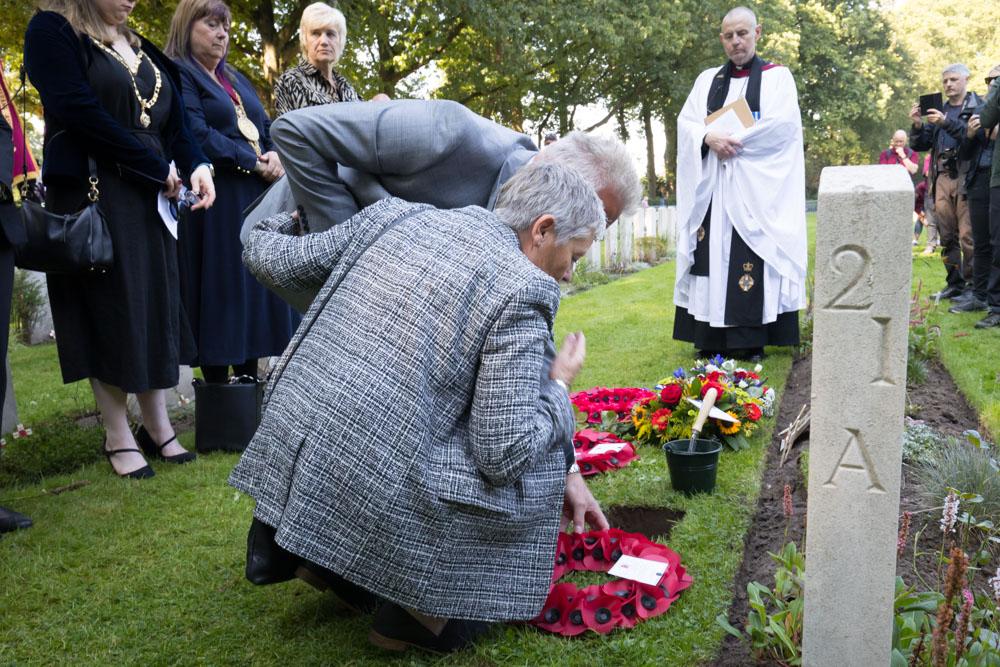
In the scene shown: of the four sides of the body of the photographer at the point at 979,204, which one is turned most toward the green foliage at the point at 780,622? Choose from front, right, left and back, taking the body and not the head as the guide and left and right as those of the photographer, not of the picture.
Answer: left

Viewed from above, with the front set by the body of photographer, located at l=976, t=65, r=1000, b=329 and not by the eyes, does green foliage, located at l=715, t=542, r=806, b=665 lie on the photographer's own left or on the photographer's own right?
on the photographer's own left

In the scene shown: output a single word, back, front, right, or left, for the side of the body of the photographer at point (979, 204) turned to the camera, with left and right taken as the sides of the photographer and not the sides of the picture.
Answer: left

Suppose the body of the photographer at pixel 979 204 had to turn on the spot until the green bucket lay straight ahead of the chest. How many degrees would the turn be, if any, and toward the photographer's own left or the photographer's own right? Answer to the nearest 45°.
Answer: approximately 90° to the photographer's own left

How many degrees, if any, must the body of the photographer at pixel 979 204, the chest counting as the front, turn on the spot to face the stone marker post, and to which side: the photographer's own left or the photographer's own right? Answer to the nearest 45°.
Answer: approximately 90° to the photographer's own left

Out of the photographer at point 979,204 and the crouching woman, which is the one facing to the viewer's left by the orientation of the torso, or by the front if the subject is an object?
the photographer

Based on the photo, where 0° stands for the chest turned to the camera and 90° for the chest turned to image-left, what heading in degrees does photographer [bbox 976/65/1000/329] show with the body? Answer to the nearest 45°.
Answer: approximately 90°

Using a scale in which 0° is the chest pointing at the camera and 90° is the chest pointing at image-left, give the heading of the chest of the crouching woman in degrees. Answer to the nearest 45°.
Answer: approximately 225°

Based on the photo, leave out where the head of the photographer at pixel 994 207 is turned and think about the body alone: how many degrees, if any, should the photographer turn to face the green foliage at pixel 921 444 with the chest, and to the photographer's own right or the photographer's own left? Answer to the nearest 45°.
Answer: approximately 90° to the photographer's own left

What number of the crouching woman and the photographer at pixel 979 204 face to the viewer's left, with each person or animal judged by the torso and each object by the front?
1

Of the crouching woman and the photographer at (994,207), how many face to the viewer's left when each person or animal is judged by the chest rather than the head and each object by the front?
1

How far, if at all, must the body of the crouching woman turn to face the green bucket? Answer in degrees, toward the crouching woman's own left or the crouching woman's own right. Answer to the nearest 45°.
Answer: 0° — they already face it

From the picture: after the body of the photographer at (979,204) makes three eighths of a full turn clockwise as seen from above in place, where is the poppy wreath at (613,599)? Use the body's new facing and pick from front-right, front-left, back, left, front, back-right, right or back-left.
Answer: back-right
